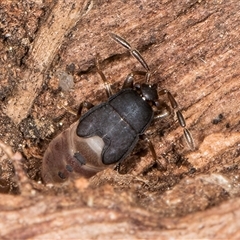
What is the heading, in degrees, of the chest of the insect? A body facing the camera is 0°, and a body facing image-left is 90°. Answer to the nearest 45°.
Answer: approximately 225°
